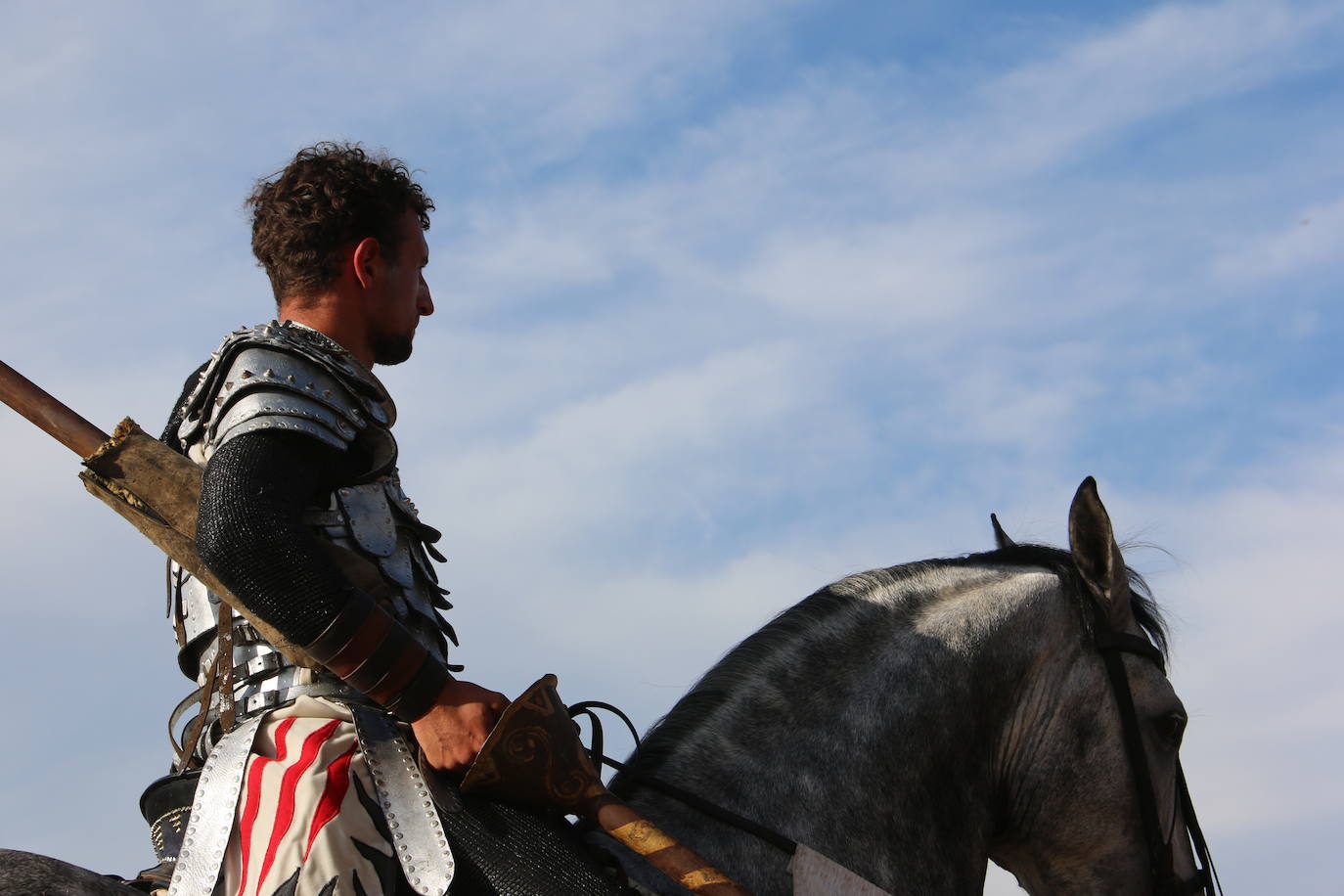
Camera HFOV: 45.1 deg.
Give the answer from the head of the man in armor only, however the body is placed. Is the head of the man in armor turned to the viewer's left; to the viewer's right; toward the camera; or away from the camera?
to the viewer's right

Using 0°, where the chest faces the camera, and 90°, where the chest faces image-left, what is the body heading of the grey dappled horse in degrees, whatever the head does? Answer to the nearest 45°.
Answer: approximately 270°

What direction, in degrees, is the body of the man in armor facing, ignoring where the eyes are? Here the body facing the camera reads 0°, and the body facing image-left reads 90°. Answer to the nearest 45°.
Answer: approximately 270°
